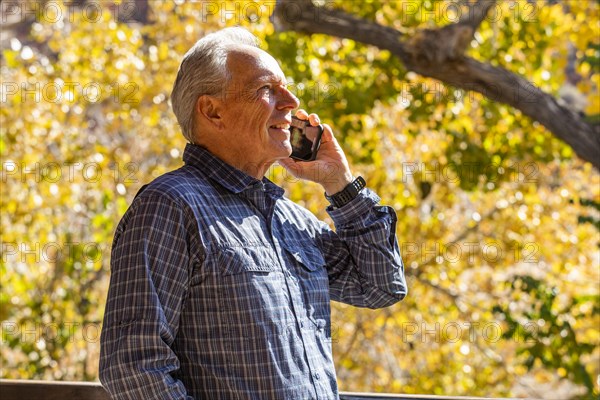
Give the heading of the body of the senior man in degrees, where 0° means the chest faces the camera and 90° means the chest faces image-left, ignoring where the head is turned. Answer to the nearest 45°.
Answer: approximately 315°

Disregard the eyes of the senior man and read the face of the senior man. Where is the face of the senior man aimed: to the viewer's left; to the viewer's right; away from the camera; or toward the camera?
to the viewer's right

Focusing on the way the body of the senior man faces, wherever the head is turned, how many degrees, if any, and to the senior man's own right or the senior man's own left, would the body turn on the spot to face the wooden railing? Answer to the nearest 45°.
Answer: approximately 180°

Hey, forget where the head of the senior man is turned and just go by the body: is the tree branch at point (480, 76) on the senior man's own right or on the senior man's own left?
on the senior man's own left
